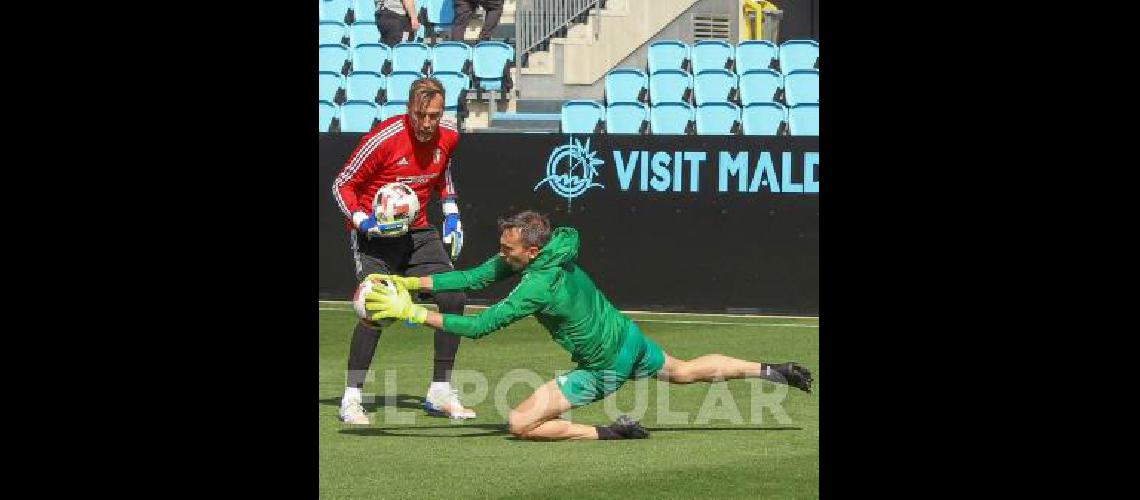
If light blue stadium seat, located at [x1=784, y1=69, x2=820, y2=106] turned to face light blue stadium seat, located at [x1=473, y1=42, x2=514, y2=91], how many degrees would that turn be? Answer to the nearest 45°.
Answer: approximately 90° to its right

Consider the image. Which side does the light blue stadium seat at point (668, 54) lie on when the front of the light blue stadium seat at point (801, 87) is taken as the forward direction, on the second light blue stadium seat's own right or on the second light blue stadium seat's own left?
on the second light blue stadium seat's own right

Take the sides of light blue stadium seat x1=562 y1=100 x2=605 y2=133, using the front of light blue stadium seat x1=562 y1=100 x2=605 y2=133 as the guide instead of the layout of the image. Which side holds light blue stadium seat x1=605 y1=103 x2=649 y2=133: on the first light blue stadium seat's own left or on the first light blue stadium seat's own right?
on the first light blue stadium seat's own left

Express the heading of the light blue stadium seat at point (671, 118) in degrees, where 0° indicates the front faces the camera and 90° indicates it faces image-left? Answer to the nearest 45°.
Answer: approximately 0°

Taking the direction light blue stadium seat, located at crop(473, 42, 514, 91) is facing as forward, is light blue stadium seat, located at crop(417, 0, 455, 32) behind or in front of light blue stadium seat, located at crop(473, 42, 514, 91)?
behind

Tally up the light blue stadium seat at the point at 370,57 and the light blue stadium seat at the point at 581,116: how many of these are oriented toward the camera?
2

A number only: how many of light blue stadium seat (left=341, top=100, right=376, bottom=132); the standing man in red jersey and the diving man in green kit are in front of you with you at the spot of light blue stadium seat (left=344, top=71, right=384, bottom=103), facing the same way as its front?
3

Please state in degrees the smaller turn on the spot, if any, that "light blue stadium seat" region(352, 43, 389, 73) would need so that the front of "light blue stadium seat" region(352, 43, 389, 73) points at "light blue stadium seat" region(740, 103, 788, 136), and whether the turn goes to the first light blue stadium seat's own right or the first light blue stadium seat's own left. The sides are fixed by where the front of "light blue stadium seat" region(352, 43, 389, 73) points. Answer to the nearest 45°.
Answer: approximately 45° to the first light blue stadium seat's own left

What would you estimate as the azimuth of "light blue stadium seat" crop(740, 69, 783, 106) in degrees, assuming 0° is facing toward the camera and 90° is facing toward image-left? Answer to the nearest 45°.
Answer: approximately 0°

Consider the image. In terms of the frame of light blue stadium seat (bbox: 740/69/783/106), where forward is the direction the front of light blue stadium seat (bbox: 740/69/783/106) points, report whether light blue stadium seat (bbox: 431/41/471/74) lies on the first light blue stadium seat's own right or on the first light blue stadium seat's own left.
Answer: on the first light blue stadium seat's own right
